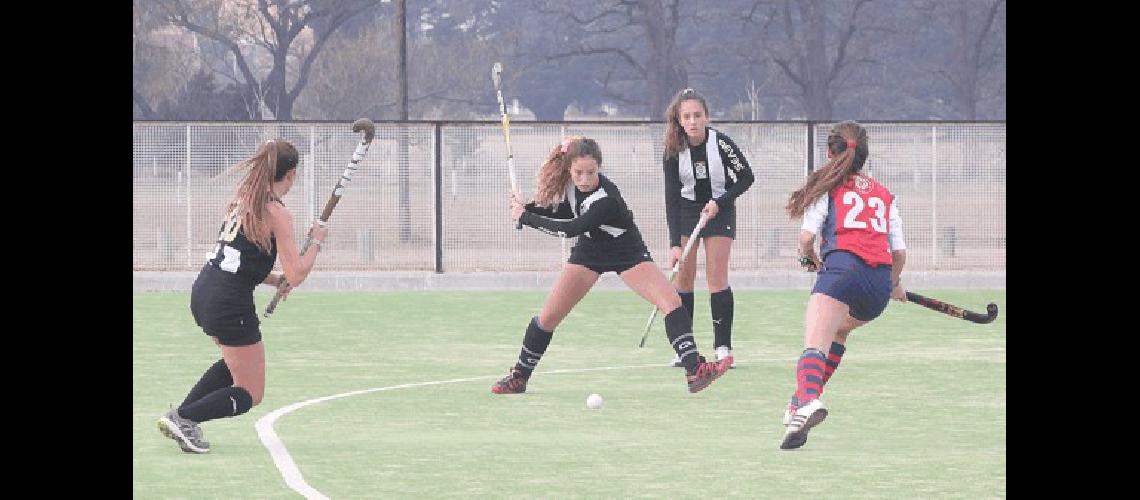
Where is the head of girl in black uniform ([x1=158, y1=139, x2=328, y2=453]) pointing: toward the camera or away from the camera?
away from the camera

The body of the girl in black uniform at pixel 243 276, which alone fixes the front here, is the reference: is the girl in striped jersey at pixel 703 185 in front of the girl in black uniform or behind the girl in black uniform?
in front

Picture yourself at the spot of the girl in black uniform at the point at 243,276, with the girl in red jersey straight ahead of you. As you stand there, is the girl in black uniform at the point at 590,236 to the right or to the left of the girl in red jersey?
left

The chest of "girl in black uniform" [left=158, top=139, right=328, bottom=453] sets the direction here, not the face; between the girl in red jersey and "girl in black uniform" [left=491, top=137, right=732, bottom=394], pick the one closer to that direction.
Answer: the girl in black uniform

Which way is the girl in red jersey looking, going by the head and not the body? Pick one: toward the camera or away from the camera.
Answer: away from the camera

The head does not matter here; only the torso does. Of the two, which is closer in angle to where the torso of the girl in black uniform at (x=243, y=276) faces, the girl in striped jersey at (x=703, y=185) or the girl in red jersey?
the girl in striped jersey

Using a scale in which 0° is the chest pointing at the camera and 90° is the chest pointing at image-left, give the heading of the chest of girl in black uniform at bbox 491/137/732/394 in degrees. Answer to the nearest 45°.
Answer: approximately 0°

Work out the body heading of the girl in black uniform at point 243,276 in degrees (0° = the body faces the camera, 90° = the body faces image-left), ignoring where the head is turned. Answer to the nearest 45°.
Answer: approximately 225°

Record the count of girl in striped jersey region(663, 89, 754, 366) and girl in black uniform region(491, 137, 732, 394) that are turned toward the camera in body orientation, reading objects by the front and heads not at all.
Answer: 2
